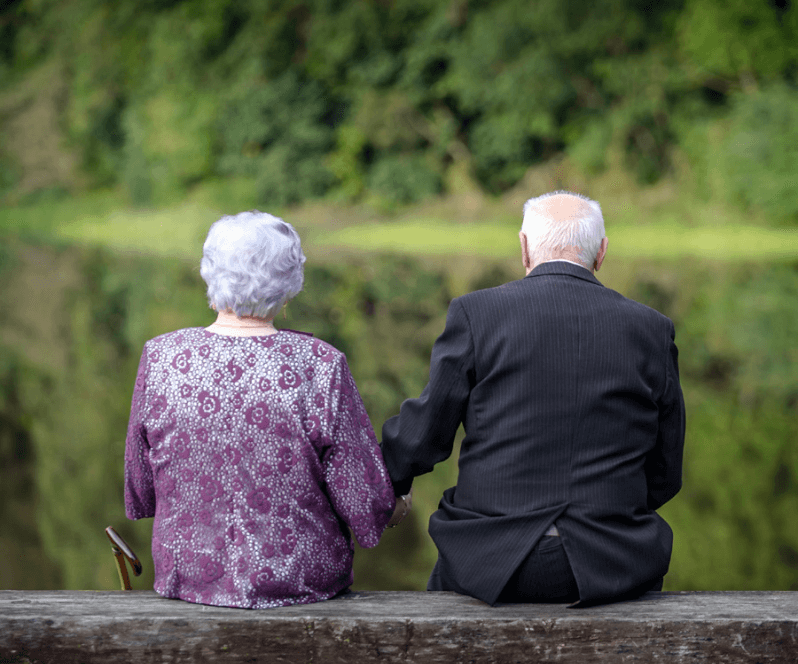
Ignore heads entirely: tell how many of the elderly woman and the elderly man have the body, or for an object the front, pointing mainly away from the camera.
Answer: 2

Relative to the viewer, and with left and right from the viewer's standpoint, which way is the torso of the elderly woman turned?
facing away from the viewer

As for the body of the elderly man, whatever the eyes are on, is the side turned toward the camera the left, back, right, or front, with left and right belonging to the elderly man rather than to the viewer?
back

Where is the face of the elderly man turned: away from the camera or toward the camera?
away from the camera

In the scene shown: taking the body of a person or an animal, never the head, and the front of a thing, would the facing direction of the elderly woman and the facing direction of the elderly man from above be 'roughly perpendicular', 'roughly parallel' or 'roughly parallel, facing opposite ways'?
roughly parallel
